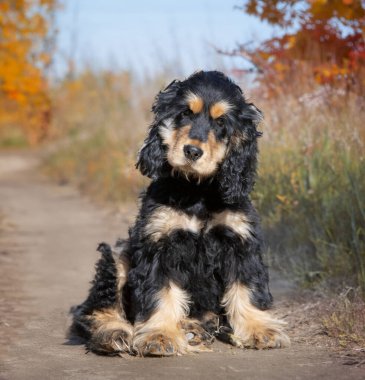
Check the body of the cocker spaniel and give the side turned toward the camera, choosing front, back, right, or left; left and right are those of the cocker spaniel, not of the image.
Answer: front
